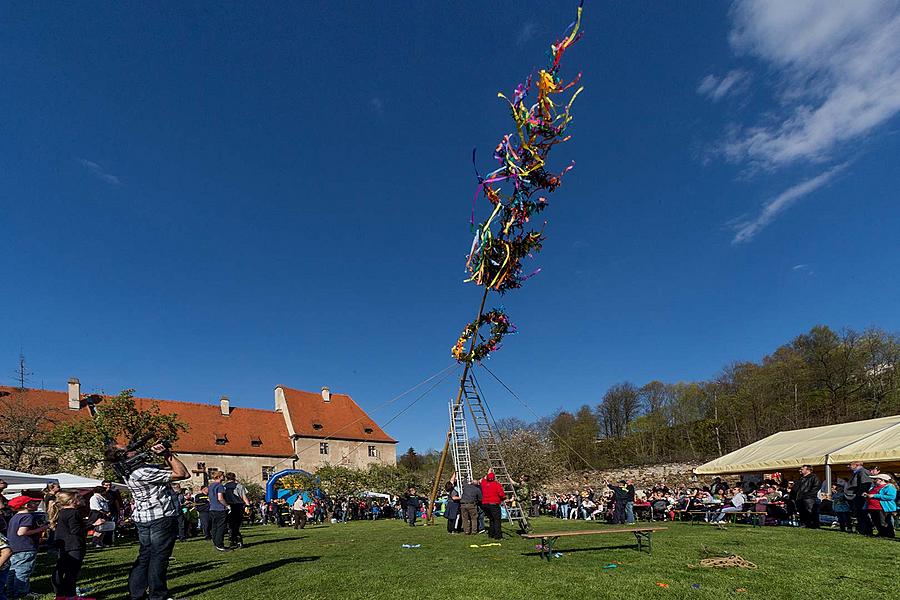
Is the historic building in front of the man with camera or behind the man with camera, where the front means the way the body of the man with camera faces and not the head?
in front

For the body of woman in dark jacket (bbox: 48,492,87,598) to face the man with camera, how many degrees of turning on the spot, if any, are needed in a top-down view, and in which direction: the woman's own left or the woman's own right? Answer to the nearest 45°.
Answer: approximately 90° to the woman's own right

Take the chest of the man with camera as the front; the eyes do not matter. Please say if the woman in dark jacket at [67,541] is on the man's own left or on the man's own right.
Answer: on the man's own left

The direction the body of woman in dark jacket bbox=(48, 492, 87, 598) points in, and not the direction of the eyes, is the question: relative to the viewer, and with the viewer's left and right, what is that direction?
facing away from the viewer and to the right of the viewer

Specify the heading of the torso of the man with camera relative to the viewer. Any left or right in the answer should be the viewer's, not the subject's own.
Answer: facing away from the viewer and to the right of the viewer

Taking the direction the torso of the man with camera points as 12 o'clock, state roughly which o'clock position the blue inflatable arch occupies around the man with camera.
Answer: The blue inflatable arch is roughly at 11 o'clock from the man with camera.
